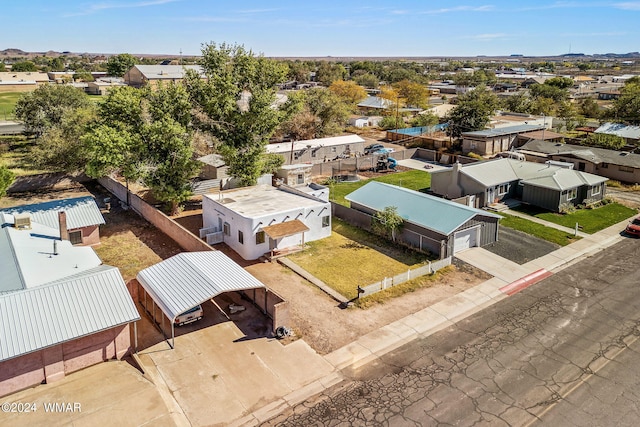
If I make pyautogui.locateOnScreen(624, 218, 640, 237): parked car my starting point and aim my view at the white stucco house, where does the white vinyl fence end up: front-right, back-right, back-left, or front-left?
front-left

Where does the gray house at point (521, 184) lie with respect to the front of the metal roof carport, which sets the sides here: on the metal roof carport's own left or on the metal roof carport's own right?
on the metal roof carport's own left

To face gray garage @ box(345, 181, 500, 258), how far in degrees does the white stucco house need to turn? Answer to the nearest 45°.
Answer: approximately 45° to its left

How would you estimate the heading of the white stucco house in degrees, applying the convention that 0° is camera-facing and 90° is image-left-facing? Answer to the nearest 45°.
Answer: approximately 315°

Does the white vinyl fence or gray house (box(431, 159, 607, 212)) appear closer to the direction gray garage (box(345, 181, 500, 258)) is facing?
the white vinyl fence

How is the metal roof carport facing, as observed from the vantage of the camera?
facing the viewer and to the right of the viewer

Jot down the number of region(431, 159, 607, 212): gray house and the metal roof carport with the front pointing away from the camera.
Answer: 0

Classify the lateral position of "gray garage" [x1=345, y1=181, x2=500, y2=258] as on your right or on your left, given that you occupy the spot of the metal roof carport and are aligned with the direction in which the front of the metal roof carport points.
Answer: on your left

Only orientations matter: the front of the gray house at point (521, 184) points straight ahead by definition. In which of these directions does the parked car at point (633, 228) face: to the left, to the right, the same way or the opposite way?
to the right

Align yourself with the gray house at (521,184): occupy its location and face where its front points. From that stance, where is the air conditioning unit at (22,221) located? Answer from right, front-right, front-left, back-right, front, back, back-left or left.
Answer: right
